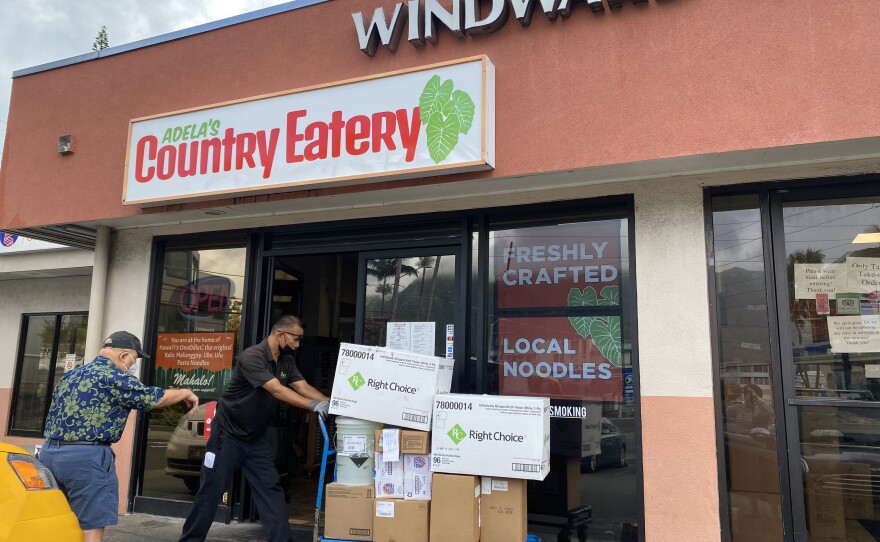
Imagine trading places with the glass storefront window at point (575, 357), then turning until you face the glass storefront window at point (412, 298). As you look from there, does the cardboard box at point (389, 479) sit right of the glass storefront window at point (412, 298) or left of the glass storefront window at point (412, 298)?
left

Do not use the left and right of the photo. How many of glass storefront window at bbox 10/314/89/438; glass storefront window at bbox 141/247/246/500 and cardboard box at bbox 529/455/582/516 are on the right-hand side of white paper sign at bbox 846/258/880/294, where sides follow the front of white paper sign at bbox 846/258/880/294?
3

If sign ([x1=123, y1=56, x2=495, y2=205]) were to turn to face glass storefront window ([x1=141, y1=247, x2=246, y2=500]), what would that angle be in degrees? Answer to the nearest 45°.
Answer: approximately 90° to its right

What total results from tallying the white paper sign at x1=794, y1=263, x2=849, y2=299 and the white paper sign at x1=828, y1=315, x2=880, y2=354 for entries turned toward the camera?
2

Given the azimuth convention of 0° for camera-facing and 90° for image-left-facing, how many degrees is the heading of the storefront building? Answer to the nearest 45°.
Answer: approximately 45°

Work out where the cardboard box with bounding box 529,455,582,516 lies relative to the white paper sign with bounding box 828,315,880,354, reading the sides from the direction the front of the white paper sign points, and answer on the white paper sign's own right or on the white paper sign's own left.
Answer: on the white paper sign's own right

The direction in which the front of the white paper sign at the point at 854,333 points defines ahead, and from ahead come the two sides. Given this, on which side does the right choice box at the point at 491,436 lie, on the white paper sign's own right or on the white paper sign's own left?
on the white paper sign's own right

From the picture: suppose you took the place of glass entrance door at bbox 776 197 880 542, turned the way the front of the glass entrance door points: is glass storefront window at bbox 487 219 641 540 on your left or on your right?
on your right
